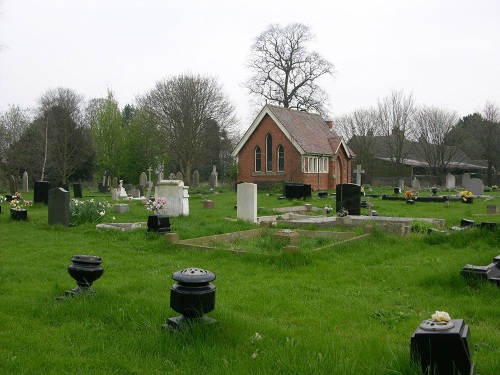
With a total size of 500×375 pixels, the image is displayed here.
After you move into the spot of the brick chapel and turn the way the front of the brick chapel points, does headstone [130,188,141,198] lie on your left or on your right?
on your right

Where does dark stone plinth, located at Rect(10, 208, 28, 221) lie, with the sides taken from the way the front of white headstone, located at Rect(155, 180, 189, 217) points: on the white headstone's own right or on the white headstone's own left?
on the white headstone's own right

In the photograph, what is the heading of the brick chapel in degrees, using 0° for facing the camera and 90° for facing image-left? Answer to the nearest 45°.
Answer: approximately 315°

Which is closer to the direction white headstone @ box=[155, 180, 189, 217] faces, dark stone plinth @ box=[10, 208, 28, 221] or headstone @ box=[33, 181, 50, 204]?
the dark stone plinth

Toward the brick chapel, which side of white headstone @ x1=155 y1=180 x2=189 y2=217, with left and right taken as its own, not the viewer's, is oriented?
back

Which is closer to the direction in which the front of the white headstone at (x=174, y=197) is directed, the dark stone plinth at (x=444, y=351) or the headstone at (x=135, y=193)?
the dark stone plinth

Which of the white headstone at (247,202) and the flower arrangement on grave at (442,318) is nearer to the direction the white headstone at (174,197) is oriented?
the flower arrangement on grave

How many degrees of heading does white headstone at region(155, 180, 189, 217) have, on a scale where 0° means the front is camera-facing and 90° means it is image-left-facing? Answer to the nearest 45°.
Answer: approximately 45°

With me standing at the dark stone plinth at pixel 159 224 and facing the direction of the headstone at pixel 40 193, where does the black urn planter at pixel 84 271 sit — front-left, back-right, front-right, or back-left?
back-left

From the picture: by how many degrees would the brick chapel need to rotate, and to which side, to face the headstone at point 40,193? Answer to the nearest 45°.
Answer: approximately 90° to its right
